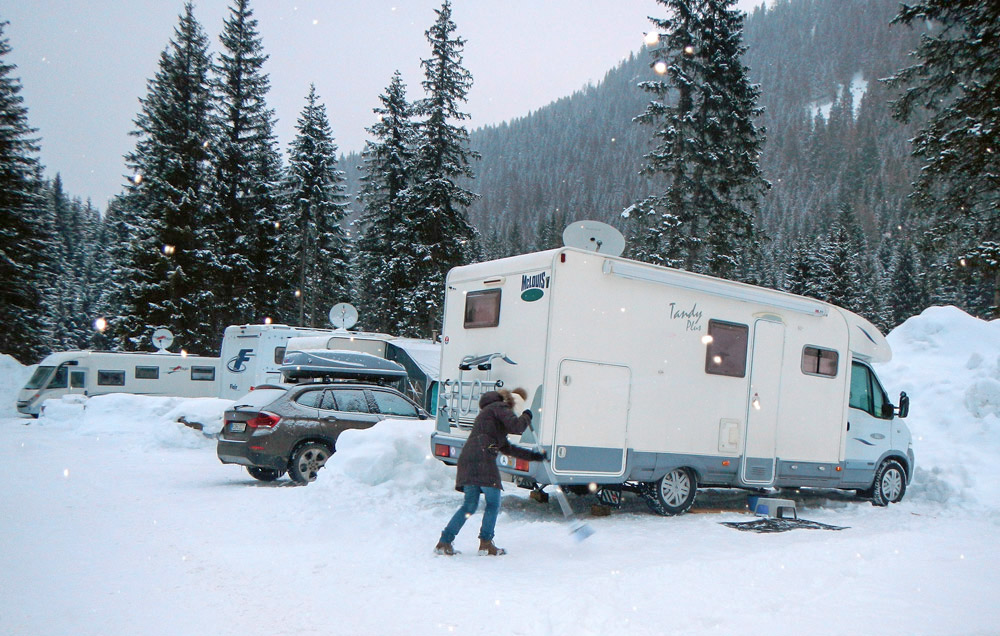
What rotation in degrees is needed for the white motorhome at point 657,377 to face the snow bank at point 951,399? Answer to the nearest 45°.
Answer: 0° — it already faces it

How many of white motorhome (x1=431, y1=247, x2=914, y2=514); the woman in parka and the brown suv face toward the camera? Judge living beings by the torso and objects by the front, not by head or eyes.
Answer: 0

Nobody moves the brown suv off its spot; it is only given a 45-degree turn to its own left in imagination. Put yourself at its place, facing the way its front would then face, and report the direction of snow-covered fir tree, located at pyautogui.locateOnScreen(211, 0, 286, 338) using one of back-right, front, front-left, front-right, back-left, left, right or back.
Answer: front

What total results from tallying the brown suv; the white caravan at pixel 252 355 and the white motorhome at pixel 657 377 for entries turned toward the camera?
0

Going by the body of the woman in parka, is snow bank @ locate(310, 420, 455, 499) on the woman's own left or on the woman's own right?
on the woman's own left

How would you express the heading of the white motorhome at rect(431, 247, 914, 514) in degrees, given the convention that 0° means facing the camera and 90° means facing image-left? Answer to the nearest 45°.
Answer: approximately 225°

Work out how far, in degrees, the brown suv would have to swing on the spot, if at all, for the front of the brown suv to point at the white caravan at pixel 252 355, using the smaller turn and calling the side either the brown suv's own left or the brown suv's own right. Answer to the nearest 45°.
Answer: approximately 45° to the brown suv's own left

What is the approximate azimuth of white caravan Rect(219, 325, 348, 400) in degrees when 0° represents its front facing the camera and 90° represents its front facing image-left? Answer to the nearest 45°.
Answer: approximately 225°

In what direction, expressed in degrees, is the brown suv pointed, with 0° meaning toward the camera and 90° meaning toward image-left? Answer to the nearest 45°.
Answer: approximately 225°

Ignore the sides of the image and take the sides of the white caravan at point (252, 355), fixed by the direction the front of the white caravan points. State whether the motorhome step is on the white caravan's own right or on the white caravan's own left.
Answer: on the white caravan's own right

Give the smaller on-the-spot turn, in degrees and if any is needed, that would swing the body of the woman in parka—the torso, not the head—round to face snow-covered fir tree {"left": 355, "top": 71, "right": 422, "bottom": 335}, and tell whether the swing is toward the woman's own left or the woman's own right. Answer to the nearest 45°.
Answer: approximately 90° to the woman's own left

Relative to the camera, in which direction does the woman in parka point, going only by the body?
to the viewer's right

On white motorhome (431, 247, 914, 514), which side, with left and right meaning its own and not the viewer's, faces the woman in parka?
back
